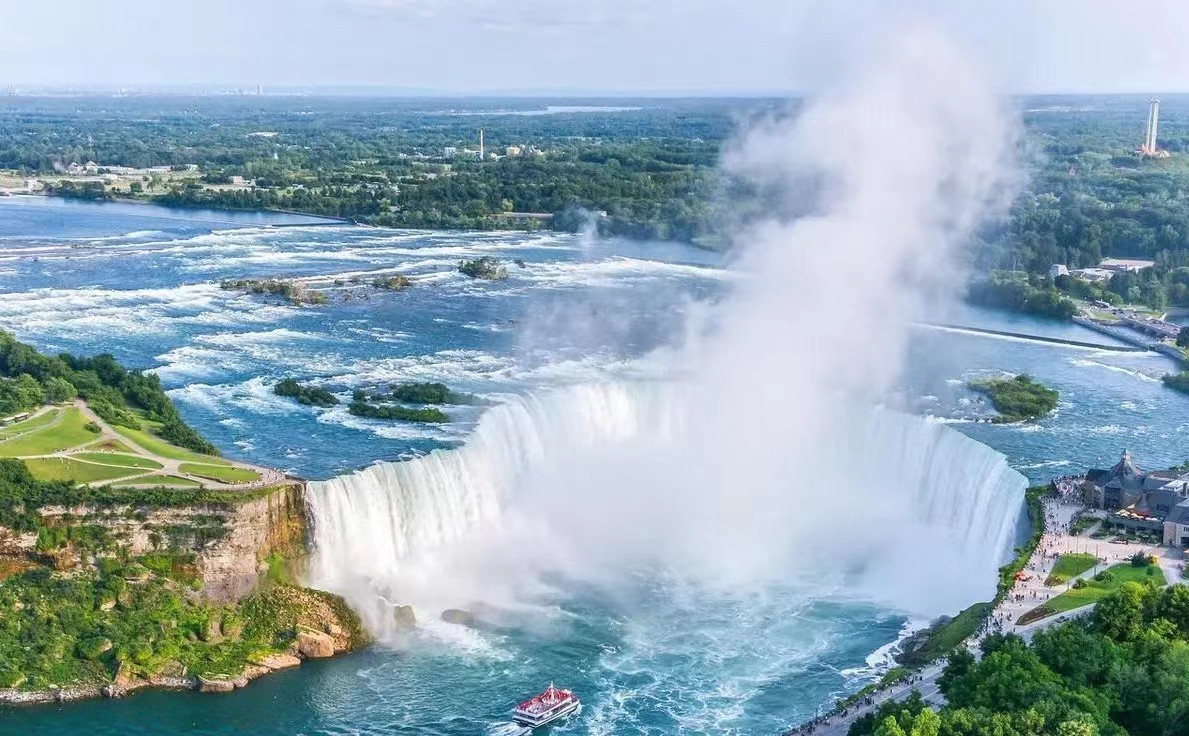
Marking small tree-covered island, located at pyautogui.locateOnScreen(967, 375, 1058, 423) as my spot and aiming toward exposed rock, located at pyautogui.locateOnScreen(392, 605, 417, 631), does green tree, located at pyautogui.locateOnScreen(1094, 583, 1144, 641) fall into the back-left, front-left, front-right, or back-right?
front-left

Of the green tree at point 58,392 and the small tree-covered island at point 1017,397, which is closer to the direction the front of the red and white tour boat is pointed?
the small tree-covered island

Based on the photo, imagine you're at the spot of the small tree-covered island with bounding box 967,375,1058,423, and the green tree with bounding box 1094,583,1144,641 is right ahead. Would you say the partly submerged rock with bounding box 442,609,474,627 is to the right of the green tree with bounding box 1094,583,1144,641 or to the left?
right

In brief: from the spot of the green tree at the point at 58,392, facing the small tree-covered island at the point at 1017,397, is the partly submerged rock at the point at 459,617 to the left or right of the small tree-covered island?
right

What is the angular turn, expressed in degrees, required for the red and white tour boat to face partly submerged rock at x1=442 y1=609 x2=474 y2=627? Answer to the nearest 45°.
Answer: approximately 45° to its left

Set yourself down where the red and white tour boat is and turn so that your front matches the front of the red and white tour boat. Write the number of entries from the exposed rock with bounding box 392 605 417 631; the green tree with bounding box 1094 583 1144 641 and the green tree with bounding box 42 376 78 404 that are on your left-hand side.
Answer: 2

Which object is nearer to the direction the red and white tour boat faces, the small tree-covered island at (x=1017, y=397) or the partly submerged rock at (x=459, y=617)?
the small tree-covered island

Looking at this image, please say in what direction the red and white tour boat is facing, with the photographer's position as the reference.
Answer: facing away from the viewer and to the right of the viewer

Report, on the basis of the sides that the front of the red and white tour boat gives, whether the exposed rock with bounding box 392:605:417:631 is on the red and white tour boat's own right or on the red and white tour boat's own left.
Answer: on the red and white tour boat's own left

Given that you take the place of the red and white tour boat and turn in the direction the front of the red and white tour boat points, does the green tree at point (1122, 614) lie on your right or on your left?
on your right

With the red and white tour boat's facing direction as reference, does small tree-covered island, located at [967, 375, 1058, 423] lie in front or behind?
in front

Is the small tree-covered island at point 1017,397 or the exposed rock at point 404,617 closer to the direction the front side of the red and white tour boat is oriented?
the small tree-covered island

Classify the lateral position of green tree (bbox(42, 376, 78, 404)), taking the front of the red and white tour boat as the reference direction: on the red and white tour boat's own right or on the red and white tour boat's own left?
on the red and white tour boat's own left

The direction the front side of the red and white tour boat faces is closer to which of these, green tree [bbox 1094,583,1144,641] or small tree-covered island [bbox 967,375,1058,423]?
the small tree-covered island
